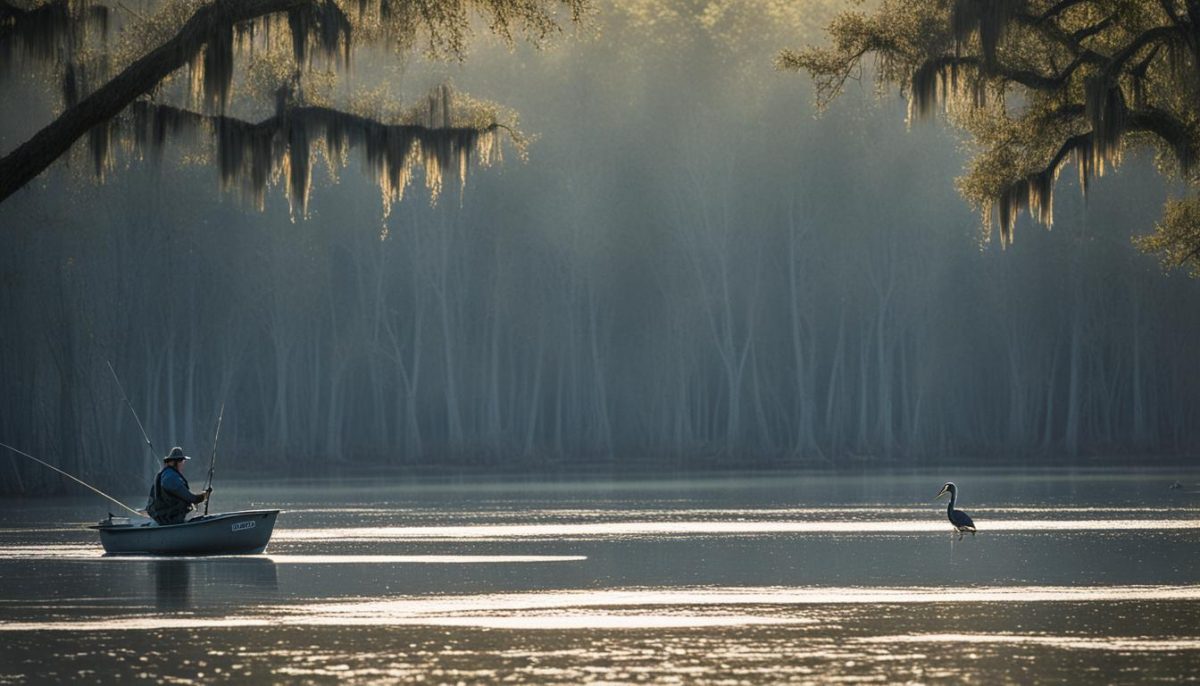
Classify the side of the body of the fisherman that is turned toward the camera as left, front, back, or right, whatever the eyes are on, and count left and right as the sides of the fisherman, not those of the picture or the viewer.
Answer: right

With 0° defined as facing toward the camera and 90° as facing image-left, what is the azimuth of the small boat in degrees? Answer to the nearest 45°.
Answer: approximately 270°
